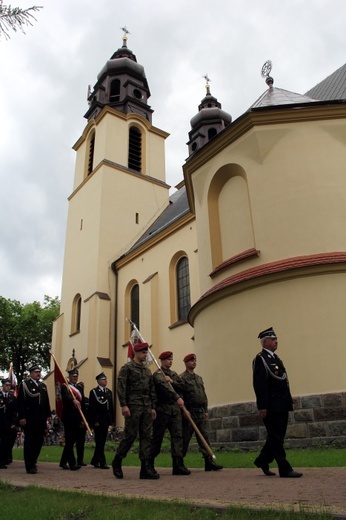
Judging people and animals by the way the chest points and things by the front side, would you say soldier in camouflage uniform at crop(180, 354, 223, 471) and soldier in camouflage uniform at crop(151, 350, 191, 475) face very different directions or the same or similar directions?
same or similar directions

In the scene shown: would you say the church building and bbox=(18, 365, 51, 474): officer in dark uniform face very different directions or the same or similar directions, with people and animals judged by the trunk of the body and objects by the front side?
very different directions

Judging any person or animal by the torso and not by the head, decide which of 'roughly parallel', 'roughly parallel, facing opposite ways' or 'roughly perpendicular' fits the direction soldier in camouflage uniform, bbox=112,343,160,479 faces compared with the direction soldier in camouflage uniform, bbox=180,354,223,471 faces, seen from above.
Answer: roughly parallel

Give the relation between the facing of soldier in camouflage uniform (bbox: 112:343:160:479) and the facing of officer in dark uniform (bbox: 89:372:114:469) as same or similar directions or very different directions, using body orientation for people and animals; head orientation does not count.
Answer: same or similar directions

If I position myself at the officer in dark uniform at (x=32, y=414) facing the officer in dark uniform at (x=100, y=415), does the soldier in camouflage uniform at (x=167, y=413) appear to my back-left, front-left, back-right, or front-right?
front-right

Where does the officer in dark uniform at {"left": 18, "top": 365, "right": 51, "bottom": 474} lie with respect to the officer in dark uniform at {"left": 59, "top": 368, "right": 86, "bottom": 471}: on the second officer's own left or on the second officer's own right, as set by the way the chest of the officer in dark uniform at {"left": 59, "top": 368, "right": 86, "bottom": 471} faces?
on the second officer's own right

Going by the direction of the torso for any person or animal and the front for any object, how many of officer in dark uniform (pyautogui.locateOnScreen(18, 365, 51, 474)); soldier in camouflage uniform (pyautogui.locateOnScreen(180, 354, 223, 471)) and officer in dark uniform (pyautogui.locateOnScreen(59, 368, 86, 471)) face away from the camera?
0

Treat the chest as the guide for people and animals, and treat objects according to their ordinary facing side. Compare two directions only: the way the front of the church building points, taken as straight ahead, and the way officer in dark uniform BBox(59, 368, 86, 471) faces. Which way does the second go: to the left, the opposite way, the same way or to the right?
the opposite way

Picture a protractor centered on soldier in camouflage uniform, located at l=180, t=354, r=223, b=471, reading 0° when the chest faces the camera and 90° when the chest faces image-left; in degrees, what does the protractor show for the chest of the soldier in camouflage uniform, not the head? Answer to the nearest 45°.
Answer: approximately 315°

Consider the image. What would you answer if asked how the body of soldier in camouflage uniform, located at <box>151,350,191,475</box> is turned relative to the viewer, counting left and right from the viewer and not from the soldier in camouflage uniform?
facing the viewer and to the right of the viewer

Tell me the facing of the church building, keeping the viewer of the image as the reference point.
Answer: facing away from the viewer and to the left of the viewer

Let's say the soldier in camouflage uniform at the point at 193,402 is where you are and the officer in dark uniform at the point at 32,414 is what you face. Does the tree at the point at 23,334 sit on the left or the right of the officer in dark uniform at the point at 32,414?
right
